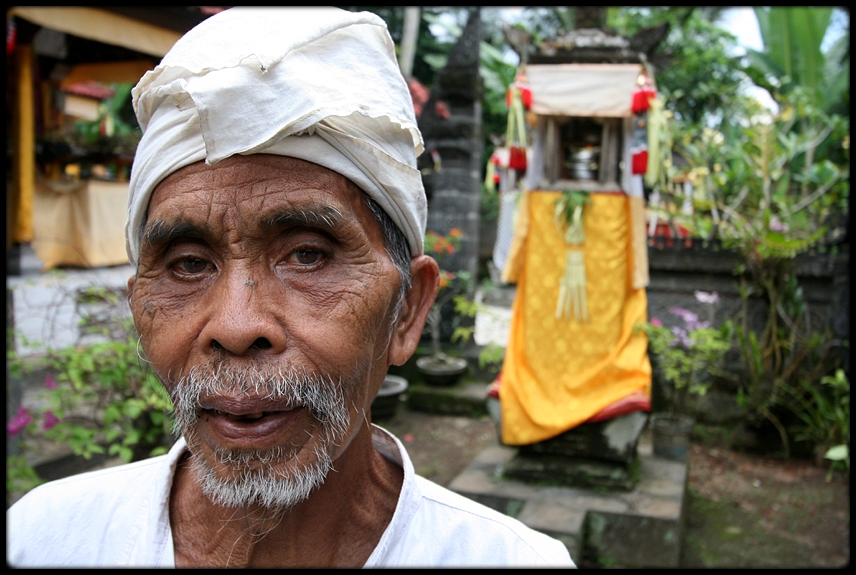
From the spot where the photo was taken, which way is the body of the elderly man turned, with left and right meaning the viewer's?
facing the viewer

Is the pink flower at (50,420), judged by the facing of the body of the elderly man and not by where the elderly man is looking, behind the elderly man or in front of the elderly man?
behind

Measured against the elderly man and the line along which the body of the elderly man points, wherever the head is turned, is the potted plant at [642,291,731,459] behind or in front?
behind

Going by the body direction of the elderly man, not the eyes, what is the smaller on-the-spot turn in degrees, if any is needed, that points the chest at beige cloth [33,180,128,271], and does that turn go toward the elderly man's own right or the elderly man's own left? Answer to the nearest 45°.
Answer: approximately 180°

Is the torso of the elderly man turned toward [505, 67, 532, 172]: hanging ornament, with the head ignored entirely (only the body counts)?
no

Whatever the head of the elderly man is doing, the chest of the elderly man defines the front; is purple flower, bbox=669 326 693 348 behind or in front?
behind

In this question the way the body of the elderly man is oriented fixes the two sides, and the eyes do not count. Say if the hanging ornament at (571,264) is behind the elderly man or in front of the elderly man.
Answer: behind

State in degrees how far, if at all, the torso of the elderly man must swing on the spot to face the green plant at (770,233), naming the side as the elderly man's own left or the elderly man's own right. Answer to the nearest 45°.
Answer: approximately 135° to the elderly man's own left

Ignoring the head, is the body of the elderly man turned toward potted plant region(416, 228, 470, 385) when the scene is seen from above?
no

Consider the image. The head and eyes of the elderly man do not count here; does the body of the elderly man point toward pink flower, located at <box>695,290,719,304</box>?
no

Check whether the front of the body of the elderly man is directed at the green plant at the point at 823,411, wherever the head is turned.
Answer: no
